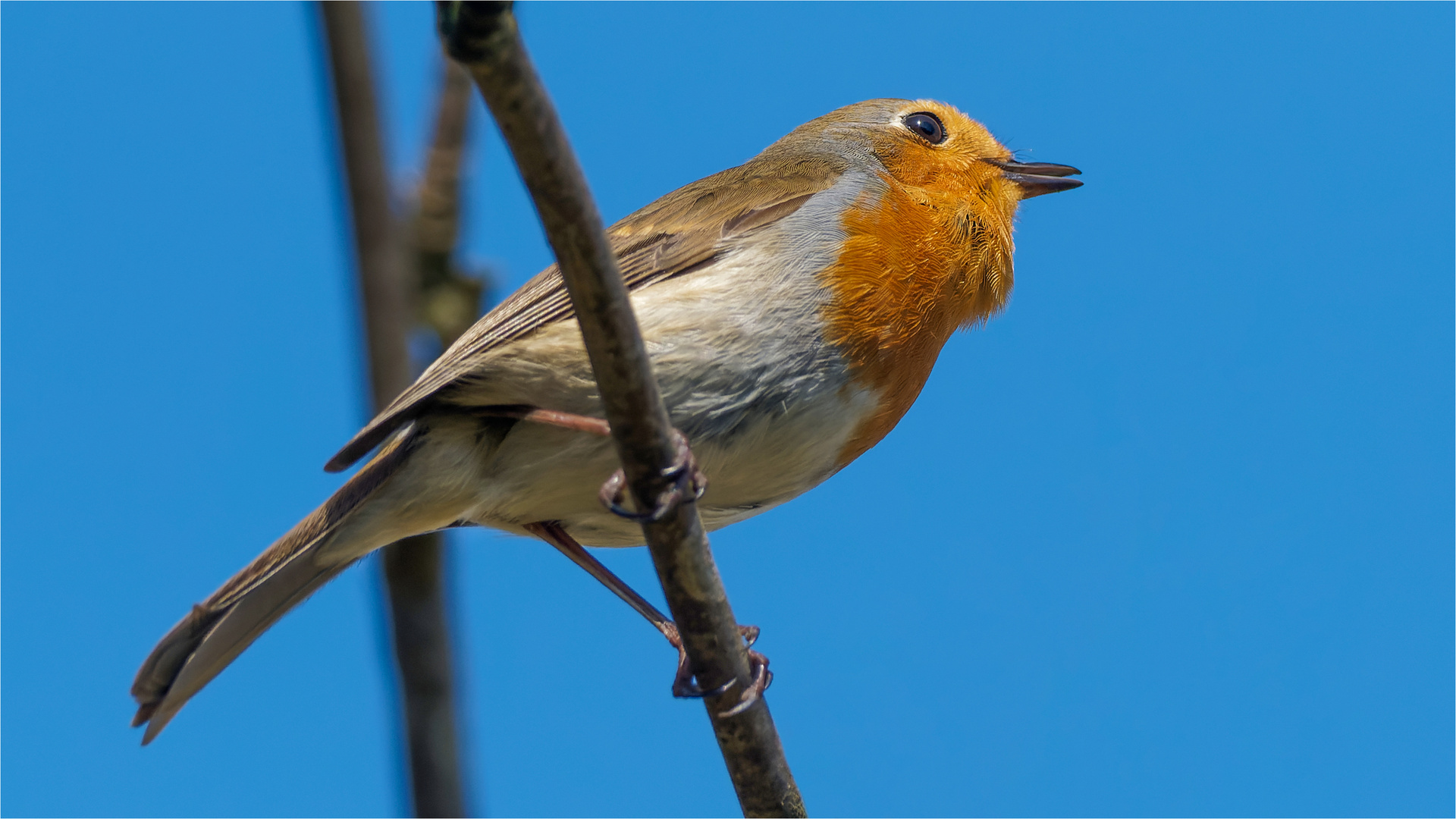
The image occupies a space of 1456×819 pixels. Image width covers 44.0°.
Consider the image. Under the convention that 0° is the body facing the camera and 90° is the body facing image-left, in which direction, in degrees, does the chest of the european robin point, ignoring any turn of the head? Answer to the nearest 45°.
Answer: approximately 270°
